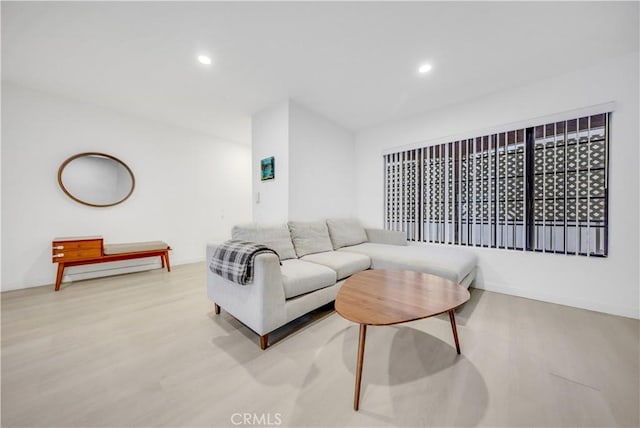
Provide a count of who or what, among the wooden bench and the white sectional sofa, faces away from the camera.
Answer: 0

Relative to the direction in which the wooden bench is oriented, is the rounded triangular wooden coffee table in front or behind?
in front

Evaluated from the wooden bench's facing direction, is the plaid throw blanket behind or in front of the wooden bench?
in front

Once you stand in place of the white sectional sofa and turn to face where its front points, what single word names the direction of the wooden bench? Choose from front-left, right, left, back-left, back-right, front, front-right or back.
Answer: back-right

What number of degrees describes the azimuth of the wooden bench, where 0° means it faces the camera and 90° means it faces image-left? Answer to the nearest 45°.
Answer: approximately 315°
